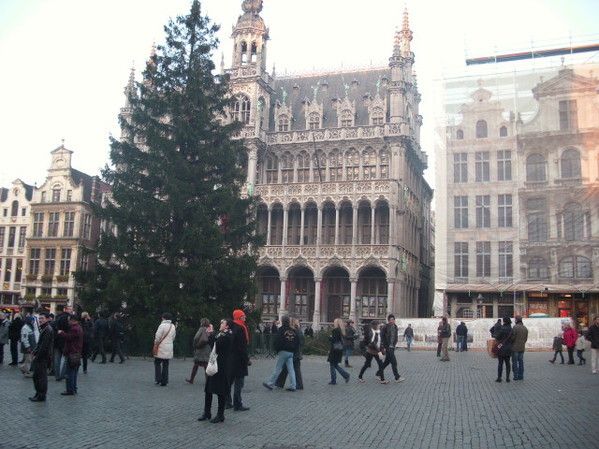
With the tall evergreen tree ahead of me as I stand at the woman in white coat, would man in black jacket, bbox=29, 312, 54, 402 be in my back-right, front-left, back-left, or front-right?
back-left

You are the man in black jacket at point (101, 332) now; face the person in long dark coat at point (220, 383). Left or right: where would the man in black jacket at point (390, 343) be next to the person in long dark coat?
left

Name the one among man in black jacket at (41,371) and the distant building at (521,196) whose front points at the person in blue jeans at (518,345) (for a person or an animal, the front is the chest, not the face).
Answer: the distant building

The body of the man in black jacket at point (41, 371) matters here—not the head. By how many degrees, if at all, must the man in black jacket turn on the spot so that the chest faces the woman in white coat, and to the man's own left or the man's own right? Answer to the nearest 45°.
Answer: approximately 135° to the man's own right

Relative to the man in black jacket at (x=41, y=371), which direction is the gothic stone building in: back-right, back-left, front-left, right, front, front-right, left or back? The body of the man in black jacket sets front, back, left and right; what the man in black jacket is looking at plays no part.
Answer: back-right
